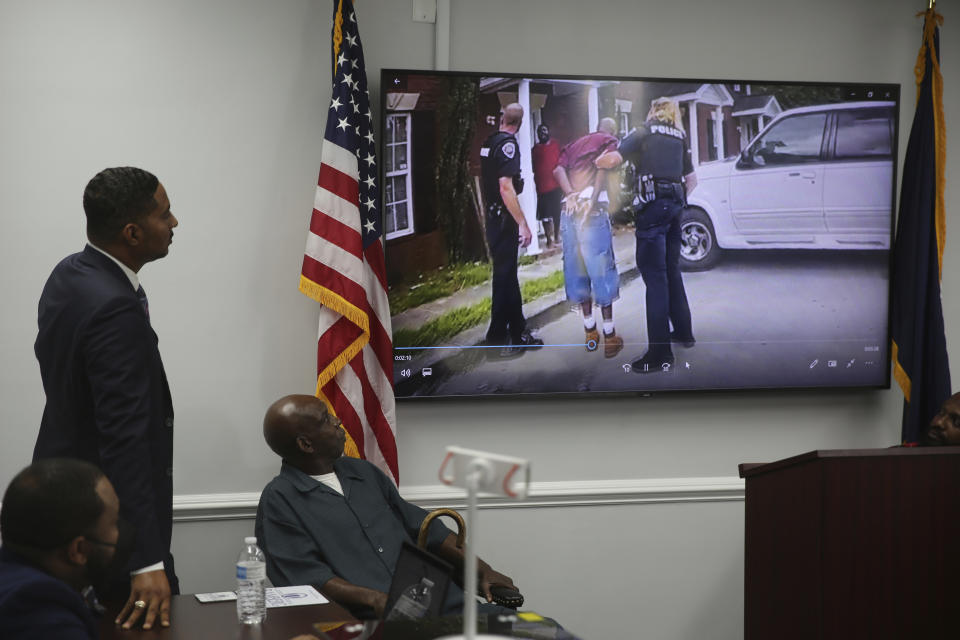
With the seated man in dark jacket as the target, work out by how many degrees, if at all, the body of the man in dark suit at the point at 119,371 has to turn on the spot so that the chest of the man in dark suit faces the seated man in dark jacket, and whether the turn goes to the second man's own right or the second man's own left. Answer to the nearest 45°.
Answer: approximately 90° to the second man's own right

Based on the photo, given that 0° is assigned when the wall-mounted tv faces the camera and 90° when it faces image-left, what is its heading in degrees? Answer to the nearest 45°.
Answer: approximately 0°

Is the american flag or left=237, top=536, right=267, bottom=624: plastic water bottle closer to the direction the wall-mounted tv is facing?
the plastic water bottle

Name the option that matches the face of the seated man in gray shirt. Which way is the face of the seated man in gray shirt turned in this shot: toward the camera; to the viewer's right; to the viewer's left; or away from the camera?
to the viewer's right

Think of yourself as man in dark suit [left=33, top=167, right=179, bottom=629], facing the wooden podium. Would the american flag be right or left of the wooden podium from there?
left

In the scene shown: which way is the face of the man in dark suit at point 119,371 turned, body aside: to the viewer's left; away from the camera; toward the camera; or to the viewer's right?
to the viewer's right

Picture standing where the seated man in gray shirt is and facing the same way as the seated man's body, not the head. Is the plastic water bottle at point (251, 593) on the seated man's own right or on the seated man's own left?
on the seated man's own right

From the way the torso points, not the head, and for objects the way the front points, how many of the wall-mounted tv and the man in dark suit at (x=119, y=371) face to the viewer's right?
1

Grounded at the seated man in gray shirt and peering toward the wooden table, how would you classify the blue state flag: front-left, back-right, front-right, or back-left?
back-left

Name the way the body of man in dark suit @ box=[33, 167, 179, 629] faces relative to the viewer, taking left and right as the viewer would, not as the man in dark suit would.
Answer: facing to the right of the viewer

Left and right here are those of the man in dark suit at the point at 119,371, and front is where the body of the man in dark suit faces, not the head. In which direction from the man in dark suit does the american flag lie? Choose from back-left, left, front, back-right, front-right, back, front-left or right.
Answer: front-left
